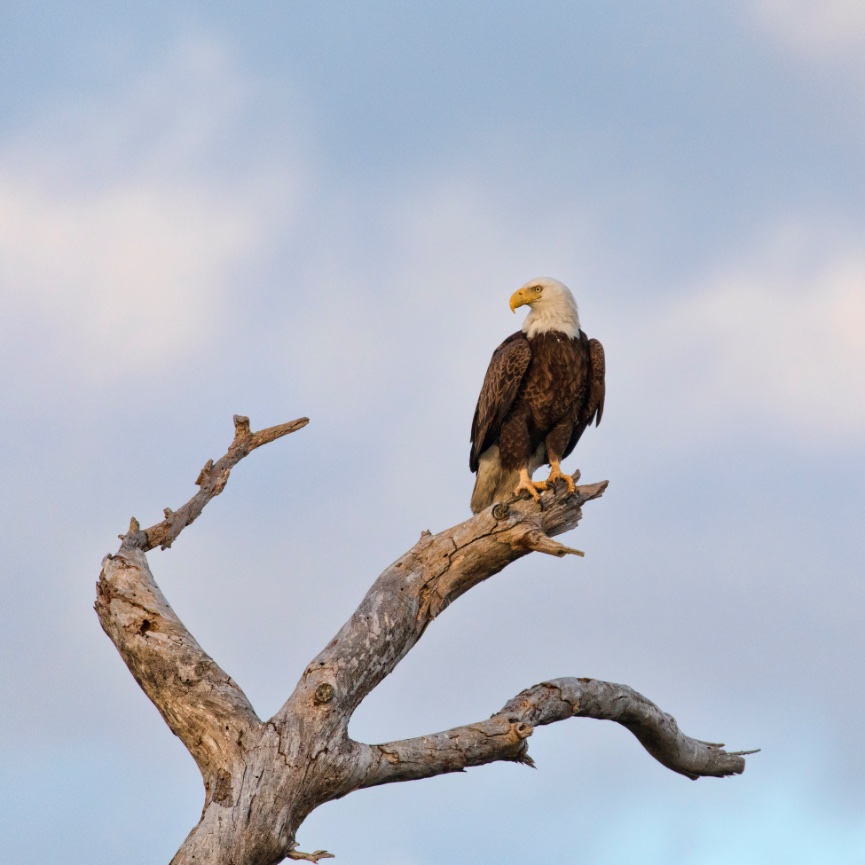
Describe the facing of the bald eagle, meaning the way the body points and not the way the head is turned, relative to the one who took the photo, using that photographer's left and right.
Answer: facing the viewer and to the right of the viewer
